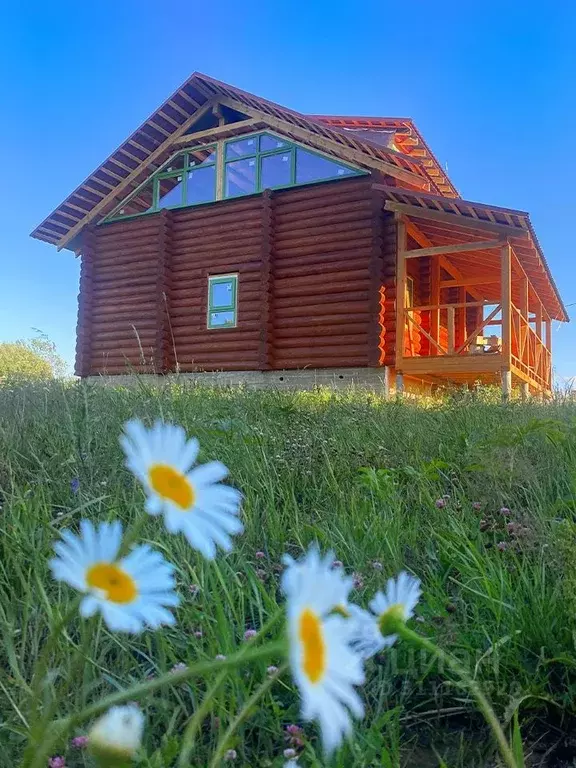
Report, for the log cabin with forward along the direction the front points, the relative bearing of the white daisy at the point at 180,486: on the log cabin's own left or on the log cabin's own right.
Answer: on the log cabin's own right
